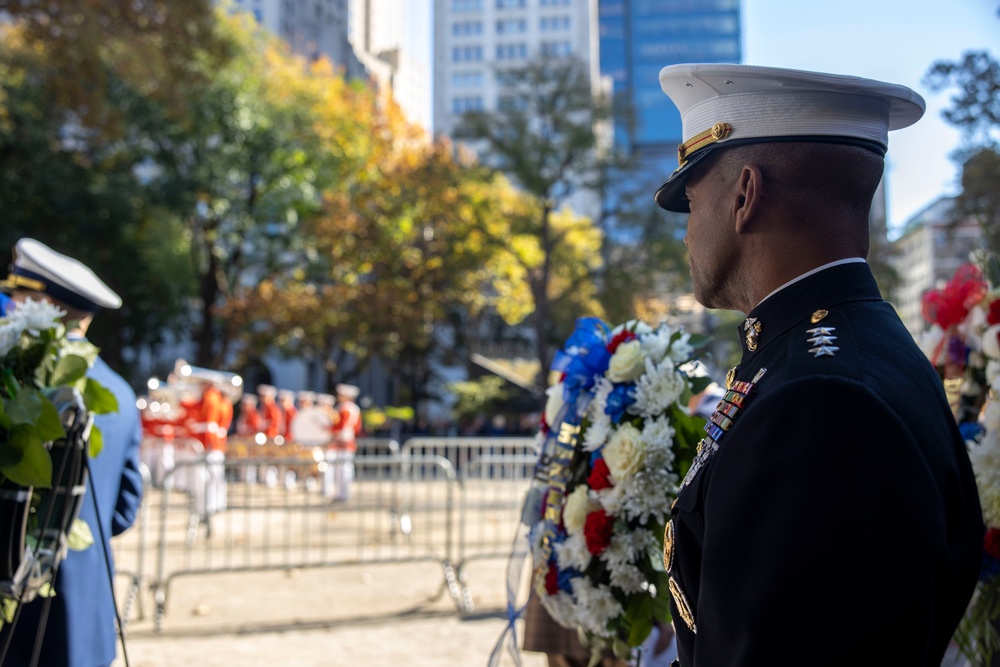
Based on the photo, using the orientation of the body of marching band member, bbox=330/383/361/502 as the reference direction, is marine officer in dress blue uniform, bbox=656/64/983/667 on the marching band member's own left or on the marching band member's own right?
on the marching band member's own left

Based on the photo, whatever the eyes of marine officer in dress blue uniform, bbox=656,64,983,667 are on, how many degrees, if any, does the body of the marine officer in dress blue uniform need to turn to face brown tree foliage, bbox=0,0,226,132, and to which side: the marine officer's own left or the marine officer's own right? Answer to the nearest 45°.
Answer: approximately 45° to the marine officer's own right

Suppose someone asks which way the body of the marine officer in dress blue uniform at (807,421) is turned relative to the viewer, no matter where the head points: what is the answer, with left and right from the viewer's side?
facing to the left of the viewer
